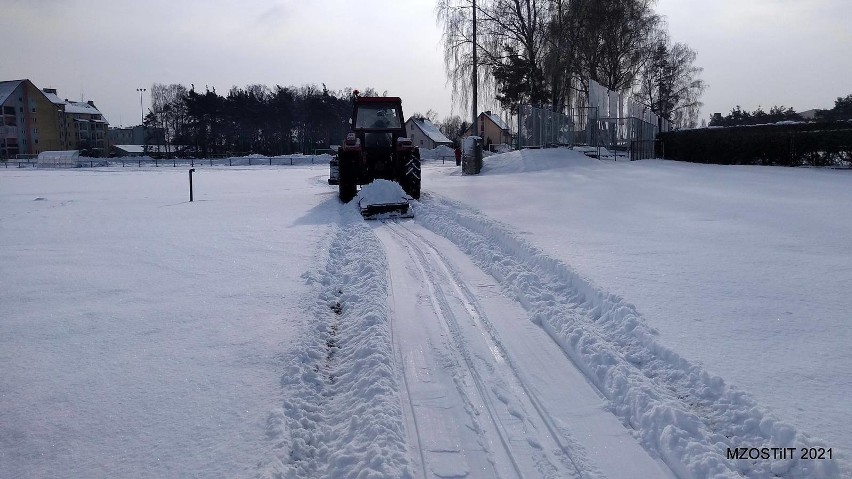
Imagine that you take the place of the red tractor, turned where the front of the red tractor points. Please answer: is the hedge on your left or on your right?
on your right

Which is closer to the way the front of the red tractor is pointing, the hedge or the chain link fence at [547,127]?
the chain link fence

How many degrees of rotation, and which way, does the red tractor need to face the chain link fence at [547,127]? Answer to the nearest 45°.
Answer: approximately 45° to its right

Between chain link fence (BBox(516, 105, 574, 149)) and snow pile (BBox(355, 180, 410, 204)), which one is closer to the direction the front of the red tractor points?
the chain link fence

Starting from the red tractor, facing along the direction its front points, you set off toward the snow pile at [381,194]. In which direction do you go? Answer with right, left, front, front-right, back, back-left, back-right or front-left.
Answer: back

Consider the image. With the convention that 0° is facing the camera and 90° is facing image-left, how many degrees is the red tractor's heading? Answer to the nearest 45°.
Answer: approximately 180°

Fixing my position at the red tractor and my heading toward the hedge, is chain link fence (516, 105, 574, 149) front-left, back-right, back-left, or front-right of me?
front-left
